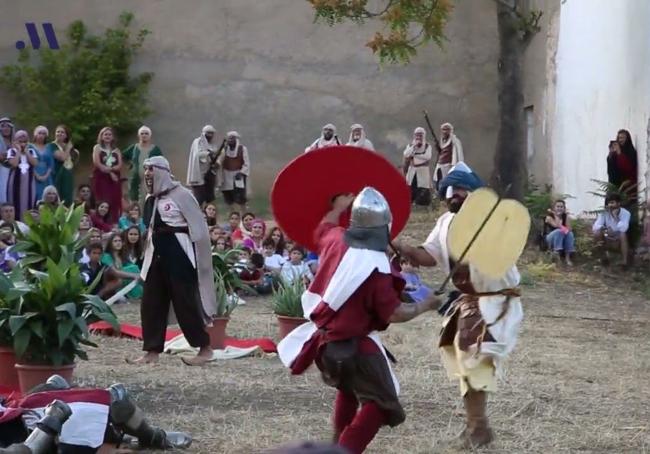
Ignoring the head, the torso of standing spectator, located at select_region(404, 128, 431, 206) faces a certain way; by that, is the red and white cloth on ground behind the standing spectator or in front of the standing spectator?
in front

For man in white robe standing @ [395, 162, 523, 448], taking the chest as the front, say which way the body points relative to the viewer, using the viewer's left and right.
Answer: facing the viewer and to the left of the viewer

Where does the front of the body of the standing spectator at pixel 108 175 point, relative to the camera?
toward the camera

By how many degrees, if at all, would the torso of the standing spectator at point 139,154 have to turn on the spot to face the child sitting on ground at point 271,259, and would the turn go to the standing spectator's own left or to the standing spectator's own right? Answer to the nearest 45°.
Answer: approximately 45° to the standing spectator's own left

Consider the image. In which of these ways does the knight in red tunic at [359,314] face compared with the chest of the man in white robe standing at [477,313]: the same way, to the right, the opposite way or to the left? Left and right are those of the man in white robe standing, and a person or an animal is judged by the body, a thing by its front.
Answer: the opposite way

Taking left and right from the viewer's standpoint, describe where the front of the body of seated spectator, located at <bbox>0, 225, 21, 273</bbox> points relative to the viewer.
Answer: facing the viewer and to the right of the viewer

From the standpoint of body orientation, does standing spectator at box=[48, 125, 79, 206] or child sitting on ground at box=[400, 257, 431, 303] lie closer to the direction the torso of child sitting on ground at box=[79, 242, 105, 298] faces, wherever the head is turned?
the child sitting on ground

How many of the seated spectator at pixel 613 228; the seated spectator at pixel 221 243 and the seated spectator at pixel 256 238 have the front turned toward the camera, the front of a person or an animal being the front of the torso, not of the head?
3
